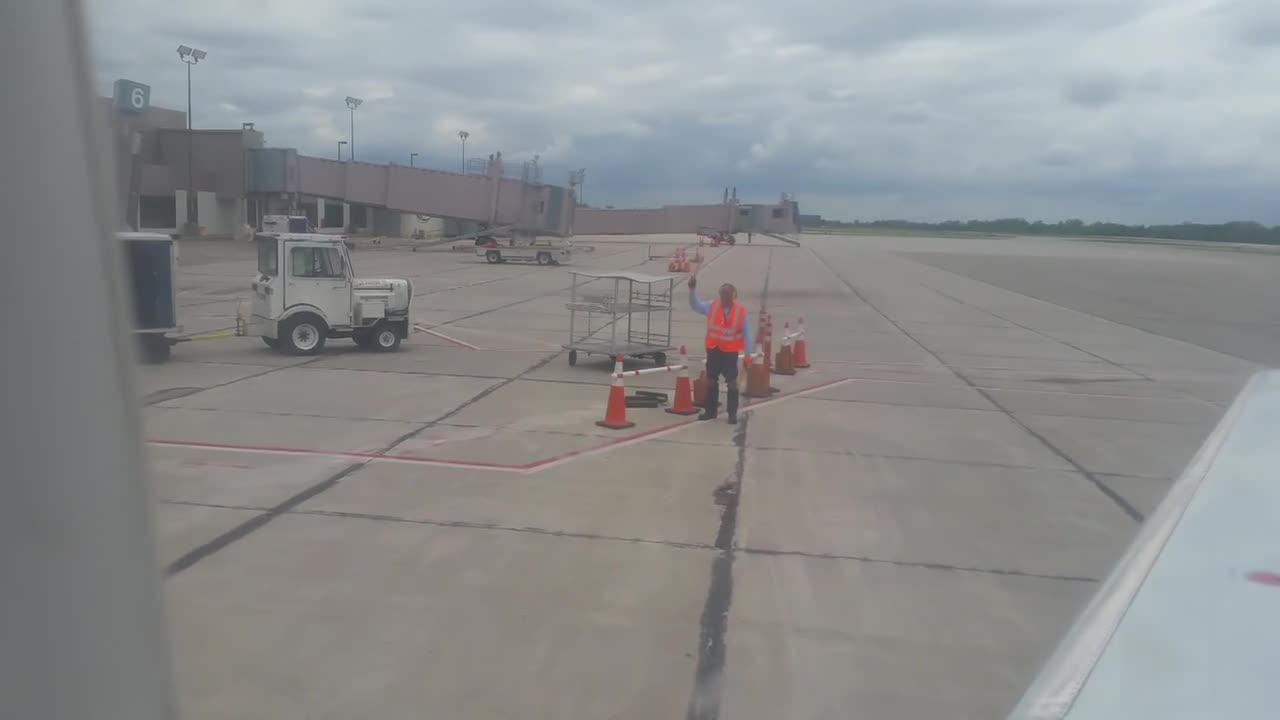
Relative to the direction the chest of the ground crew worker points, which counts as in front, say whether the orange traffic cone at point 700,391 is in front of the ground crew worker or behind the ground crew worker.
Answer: behind

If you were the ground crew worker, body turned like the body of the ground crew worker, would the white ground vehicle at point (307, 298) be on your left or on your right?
on your right

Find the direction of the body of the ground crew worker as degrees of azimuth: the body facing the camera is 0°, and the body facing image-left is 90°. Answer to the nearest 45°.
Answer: approximately 0°

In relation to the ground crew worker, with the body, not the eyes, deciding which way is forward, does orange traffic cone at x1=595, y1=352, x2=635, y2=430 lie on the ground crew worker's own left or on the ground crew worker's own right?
on the ground crew worker's own right

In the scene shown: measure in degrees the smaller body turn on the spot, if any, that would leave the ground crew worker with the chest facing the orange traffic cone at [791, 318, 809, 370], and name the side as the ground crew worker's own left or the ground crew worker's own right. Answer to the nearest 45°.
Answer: approximately 180°

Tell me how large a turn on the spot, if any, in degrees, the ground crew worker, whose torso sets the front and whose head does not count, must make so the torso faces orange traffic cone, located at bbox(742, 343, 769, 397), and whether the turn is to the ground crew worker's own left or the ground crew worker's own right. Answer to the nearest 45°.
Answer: approximately 180°

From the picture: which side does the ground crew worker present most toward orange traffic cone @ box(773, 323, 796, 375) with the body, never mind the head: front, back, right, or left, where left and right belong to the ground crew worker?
back

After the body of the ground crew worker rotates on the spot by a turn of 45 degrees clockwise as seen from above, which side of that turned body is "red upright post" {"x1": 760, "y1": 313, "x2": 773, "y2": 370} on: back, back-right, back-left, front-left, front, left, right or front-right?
back-right
